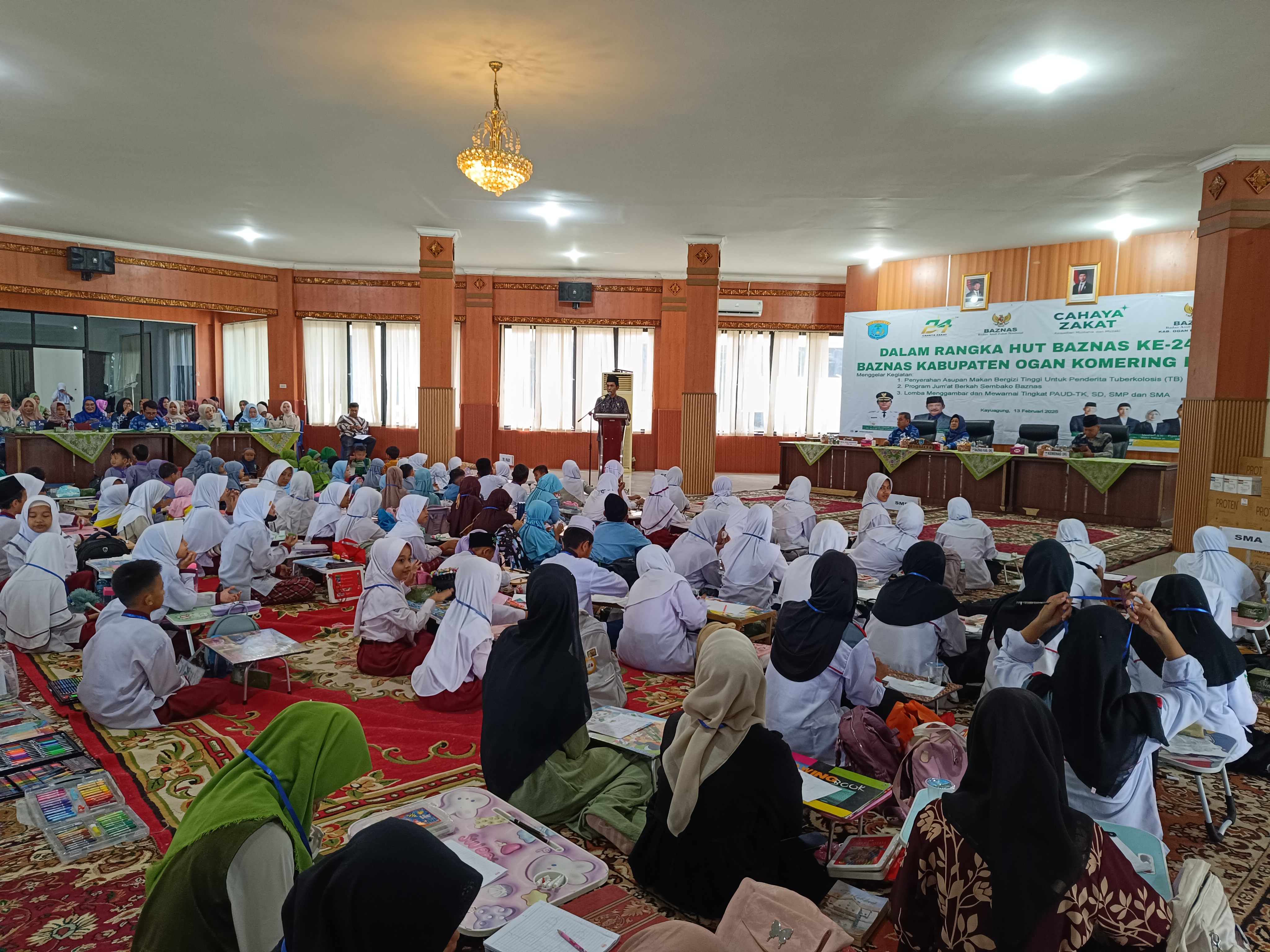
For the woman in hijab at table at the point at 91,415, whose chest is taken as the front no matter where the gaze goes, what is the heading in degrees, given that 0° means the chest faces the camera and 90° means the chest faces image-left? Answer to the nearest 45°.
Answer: approximately 0°

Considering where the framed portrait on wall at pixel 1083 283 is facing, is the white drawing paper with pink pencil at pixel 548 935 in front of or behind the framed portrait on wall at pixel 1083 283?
in front

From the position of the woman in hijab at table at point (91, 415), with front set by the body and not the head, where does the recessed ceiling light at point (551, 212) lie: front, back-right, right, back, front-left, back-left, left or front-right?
front-left

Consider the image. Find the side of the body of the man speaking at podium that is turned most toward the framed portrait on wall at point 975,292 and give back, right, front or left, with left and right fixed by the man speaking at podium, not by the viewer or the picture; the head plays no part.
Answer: left

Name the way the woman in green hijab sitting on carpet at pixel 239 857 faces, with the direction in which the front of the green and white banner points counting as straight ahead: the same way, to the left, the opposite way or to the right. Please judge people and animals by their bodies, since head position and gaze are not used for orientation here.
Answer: the opposite way

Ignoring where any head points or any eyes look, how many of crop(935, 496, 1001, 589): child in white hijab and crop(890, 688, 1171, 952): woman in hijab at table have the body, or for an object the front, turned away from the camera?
2

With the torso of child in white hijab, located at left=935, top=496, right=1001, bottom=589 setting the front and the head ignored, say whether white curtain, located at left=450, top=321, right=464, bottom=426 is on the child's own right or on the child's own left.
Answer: on the child's own left

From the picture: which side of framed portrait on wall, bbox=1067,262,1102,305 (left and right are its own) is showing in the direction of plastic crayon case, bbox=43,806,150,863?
front

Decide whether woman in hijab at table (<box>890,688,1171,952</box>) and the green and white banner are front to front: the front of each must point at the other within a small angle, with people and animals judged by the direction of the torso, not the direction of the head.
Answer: yes

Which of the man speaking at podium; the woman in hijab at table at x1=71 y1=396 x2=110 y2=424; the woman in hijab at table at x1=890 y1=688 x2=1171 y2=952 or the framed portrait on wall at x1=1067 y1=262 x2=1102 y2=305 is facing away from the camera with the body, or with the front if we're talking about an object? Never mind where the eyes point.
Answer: the woman in hijab at table at x1=890 y1=688 x2=1171 y2=952

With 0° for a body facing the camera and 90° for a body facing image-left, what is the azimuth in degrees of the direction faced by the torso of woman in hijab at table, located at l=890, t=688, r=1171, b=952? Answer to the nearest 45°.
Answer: approximately 180°

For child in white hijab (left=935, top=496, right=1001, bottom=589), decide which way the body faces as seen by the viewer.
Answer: away from the camera
